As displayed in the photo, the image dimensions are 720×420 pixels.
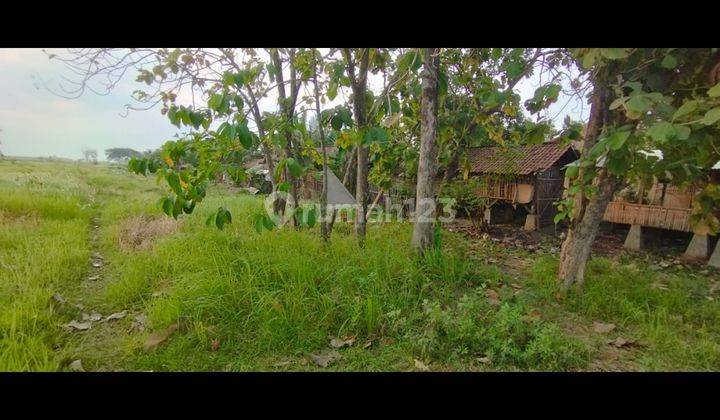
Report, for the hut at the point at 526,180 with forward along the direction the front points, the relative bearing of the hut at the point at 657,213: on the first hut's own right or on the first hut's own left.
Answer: on the first hut's own left

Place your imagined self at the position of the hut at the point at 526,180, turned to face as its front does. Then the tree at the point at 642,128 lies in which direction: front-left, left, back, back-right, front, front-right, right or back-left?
front-left

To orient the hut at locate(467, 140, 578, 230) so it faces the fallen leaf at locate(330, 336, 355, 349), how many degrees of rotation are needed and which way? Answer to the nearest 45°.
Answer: approximately 45° to its left

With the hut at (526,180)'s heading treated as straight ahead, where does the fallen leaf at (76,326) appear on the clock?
The fallen leaf is roughly at 11 o'clock from the hut.

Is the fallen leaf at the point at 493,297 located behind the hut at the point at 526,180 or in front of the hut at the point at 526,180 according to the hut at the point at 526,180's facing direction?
in front

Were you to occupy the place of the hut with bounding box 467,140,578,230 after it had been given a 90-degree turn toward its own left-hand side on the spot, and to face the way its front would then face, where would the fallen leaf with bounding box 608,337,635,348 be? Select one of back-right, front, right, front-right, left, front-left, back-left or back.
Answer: front-right

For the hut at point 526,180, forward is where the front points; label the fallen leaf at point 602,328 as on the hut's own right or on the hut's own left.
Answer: on the hut's own left

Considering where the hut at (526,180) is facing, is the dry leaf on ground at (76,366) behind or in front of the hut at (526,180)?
in front

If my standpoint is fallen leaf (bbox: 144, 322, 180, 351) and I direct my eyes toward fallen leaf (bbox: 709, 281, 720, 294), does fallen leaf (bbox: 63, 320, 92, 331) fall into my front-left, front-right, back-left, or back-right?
back-left

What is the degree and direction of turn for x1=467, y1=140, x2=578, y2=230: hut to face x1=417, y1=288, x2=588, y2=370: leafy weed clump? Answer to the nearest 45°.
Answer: approximately 45° to its left

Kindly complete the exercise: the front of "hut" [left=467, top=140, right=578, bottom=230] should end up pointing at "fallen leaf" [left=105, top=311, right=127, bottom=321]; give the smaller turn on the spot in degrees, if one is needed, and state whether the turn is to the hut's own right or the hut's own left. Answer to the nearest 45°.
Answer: approximately 45° to the hut's own left

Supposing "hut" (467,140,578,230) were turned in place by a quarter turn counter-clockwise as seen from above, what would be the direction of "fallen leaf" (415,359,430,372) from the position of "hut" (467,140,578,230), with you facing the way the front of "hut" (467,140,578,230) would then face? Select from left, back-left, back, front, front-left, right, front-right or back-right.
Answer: front-right
